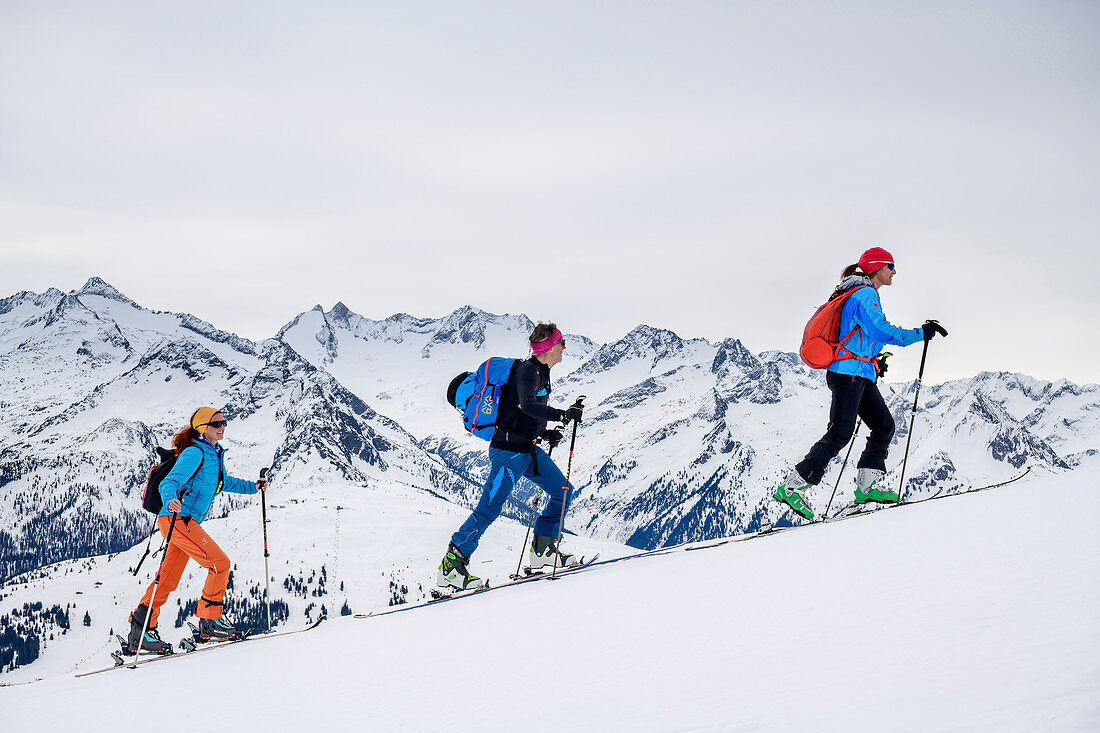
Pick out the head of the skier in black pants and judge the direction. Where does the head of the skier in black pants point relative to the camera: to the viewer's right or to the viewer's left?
to the viewer's right

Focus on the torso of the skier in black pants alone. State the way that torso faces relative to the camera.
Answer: to the viewer's right

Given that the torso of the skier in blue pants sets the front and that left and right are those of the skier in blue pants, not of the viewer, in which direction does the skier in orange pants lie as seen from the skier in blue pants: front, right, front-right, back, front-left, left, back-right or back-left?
back

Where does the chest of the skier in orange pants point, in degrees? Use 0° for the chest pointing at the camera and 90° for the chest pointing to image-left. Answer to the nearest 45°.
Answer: approximately 270°

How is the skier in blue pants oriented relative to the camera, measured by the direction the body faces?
to the viewer's right
